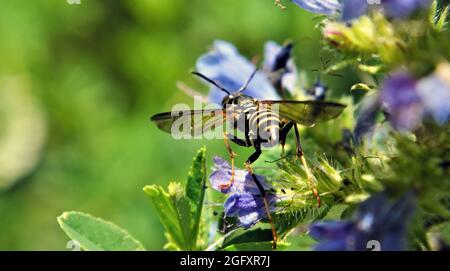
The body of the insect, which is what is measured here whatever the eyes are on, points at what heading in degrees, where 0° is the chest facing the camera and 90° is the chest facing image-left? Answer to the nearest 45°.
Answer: approximately 135°

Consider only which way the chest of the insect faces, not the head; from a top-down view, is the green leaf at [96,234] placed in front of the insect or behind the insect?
in front

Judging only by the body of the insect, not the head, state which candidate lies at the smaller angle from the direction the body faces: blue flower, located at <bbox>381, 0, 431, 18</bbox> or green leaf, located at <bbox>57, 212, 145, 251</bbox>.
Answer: the green leaf

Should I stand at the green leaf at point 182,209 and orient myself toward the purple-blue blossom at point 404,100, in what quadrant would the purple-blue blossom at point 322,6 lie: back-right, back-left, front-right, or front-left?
front-left
